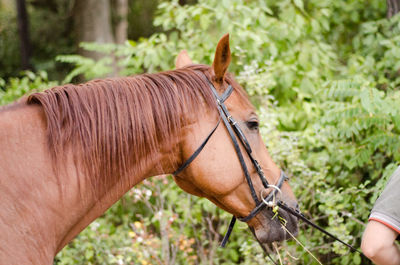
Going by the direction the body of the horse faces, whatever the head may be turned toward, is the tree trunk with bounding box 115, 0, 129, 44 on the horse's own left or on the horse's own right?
on the horse's own left

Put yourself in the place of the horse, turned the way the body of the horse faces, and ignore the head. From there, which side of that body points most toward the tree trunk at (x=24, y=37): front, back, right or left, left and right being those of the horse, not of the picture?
left

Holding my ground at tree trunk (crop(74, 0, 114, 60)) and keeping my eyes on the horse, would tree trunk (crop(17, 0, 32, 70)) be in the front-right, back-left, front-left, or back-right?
back-right

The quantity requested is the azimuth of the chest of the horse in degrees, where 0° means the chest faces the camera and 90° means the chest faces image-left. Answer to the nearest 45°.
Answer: approximately 270°
